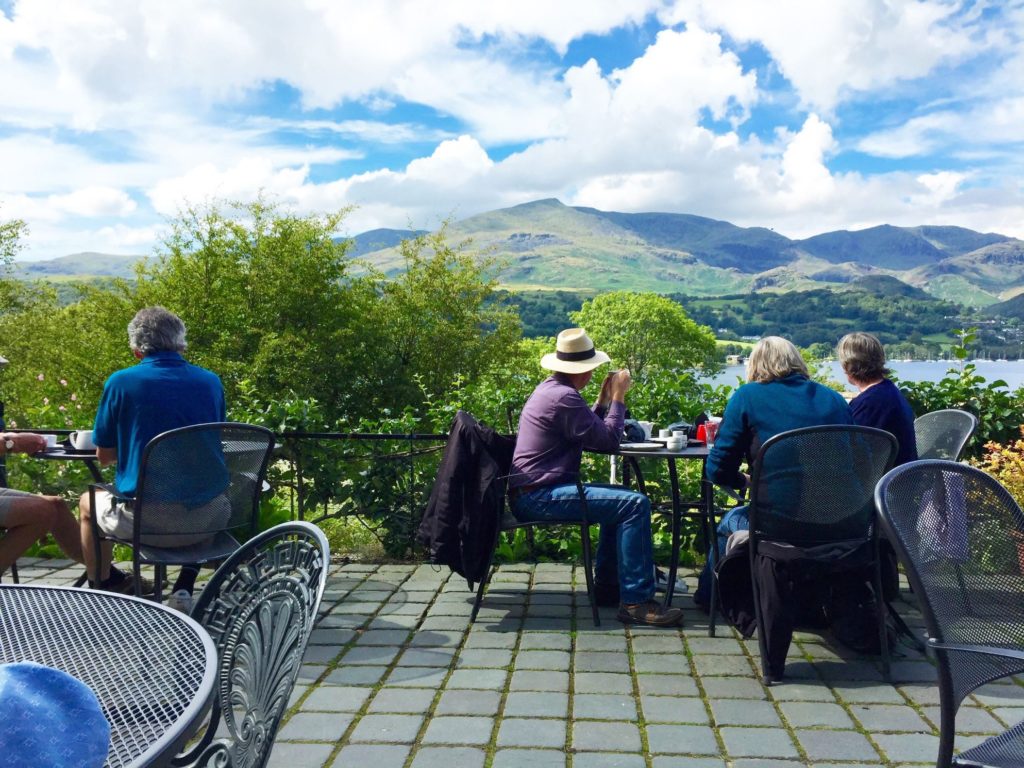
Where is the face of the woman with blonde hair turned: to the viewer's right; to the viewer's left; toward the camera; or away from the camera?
away from the camera

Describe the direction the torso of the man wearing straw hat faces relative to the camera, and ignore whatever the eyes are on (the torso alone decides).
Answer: to the viewer's right

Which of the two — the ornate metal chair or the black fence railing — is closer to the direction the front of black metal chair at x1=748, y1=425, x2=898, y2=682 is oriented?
the black fence railing

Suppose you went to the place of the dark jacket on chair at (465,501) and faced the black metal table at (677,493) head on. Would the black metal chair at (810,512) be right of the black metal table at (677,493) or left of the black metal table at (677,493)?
right

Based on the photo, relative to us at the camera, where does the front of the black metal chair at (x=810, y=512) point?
facing away from the viewer

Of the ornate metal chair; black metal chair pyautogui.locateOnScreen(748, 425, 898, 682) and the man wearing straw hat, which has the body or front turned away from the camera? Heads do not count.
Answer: the black metal chair

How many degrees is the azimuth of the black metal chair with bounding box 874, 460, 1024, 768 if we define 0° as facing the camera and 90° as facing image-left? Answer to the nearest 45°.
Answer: approximately 225°

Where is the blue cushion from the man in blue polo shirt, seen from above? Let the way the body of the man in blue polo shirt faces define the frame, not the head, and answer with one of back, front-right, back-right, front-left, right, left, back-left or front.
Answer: back

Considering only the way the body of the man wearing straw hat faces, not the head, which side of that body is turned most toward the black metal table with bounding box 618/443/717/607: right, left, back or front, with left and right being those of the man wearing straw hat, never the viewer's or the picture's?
front

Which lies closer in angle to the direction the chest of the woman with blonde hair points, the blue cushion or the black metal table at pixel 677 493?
the black metal table

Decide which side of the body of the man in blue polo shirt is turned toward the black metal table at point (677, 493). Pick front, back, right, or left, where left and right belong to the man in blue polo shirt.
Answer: right

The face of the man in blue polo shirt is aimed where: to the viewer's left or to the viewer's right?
to the viewer's left

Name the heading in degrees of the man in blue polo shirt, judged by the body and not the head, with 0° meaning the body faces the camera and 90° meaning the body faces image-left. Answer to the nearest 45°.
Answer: approximately 180°

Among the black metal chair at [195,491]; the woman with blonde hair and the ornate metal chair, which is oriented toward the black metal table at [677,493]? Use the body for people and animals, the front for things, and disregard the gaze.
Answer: the woman with blonde hair
